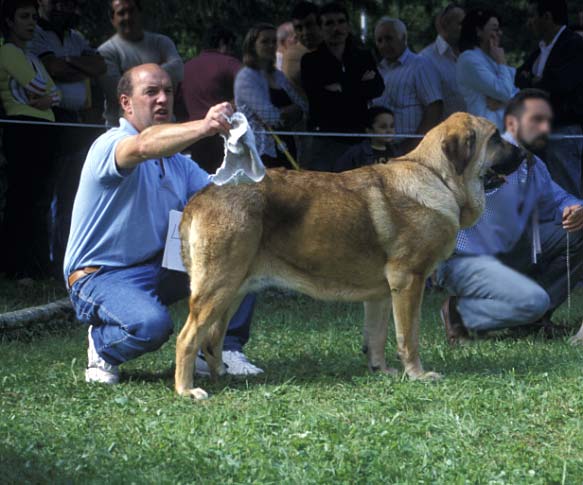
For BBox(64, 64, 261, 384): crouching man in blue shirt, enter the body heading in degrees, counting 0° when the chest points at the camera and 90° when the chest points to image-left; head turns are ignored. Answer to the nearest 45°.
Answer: approximately 315°

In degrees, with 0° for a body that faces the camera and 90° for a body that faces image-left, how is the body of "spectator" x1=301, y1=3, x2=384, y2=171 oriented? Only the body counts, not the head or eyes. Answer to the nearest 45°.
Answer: approximately 0°

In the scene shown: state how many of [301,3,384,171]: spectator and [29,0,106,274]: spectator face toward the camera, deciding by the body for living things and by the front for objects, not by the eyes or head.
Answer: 2

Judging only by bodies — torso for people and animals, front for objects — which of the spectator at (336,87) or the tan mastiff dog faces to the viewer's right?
the tan mastiff dog

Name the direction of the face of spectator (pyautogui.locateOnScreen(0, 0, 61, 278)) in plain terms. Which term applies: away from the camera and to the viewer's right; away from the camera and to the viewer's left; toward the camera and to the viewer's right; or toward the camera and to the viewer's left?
toward the camera and to the viewer's right

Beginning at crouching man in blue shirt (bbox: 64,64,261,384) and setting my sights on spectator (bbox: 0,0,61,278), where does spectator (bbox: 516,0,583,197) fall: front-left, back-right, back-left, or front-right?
front-right

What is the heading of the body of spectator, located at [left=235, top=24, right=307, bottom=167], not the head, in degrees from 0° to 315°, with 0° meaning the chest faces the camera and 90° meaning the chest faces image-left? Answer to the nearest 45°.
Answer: approximately 315°

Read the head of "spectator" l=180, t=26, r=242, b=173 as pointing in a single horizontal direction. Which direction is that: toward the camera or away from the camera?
away from the camera

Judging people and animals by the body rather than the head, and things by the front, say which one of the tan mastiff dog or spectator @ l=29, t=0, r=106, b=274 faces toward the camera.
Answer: the spectator

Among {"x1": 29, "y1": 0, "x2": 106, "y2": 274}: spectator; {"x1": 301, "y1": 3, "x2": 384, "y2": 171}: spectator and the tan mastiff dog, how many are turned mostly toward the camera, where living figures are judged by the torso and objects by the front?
2

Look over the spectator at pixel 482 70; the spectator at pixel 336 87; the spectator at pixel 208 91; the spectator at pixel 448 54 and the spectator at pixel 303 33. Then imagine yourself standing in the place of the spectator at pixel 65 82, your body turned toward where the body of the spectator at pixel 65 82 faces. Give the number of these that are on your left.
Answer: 5

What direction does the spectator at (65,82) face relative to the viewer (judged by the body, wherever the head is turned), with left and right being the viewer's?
facing the viewer

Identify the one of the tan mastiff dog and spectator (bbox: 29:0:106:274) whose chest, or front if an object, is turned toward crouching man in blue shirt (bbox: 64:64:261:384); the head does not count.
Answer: the spectator

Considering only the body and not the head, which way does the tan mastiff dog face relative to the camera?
to the viewer's right

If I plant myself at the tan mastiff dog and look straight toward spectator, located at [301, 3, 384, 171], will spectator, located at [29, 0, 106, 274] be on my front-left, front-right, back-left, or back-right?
front-left
